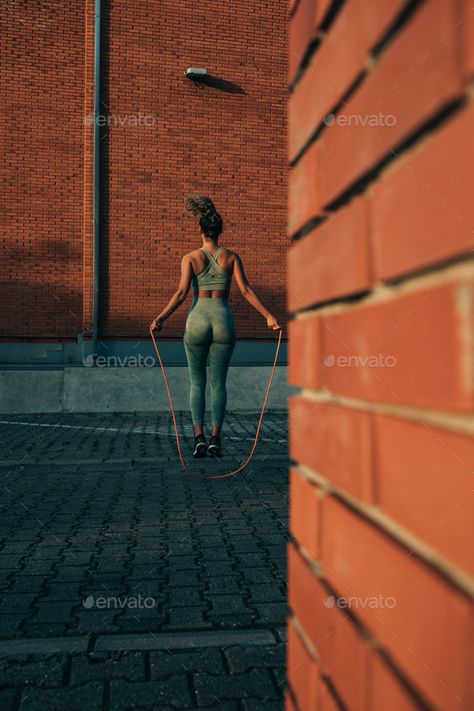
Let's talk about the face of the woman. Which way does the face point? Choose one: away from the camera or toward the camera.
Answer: away from the camera

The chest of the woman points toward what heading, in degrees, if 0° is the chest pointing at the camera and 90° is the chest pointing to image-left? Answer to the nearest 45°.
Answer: approximately 180°

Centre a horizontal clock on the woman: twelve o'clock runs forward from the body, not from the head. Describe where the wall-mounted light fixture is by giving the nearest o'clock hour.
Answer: The wall-mounted light fixture is roughly at 12 o'clock from the woman.

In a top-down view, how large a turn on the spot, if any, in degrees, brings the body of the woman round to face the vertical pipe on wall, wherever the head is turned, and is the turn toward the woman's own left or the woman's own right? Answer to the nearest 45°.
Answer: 0° — they already face it
